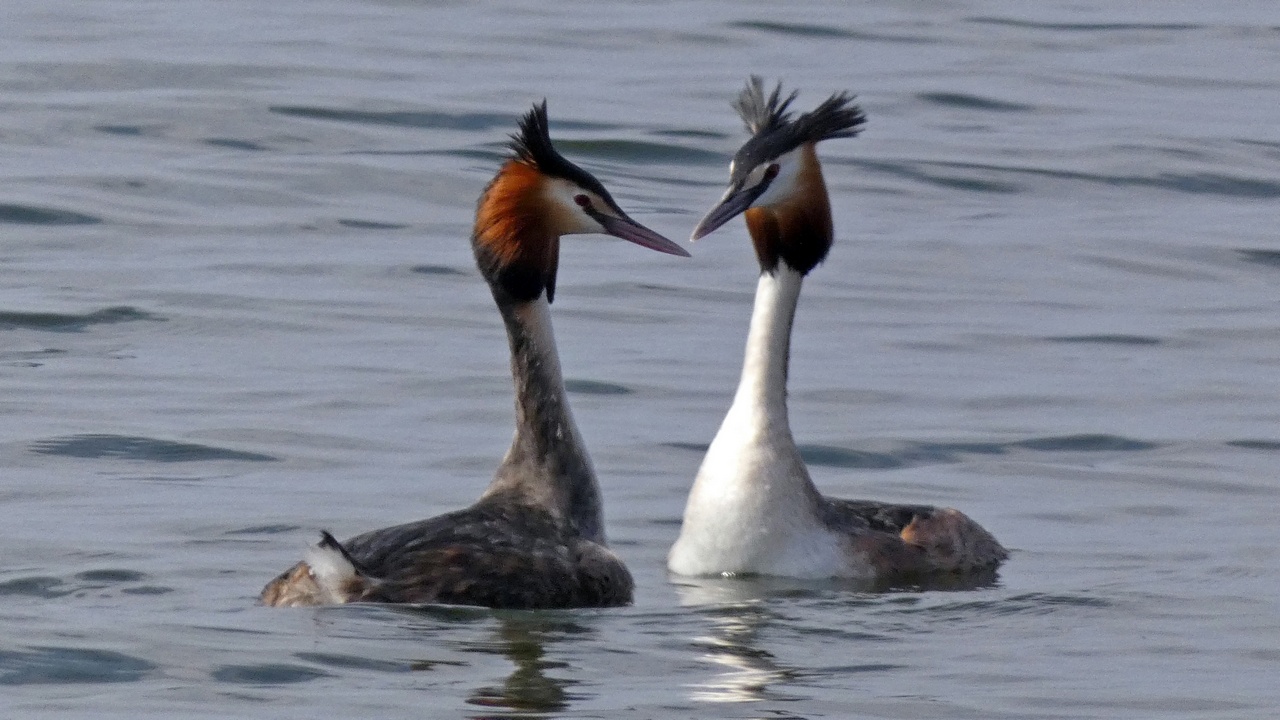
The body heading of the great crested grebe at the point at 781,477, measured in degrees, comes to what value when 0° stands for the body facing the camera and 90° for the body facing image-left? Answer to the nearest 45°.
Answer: approximately 45°
